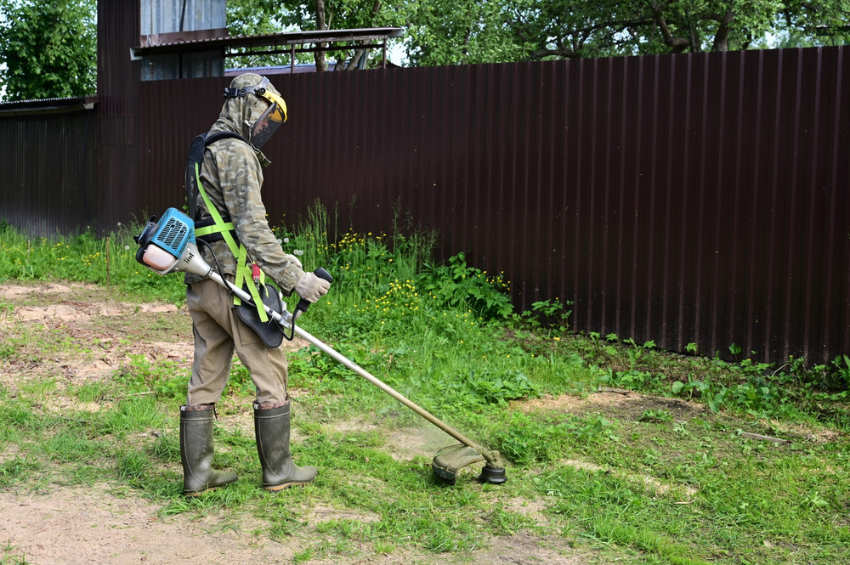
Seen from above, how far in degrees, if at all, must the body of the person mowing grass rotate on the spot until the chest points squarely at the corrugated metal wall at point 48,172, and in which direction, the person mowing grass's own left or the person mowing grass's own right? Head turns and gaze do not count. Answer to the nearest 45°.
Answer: approximately 90° to the person mowing grass's own left

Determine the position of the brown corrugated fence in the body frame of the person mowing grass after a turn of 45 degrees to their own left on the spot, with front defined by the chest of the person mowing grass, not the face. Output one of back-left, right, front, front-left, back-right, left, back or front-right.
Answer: front

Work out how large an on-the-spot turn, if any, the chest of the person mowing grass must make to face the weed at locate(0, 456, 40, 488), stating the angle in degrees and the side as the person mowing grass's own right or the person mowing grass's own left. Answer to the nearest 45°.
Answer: approximately 180°

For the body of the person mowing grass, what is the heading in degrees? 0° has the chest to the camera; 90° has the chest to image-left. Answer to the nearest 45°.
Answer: approximately 270°

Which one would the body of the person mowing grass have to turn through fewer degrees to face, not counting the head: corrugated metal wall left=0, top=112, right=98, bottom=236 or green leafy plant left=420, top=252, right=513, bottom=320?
the green leafy plant

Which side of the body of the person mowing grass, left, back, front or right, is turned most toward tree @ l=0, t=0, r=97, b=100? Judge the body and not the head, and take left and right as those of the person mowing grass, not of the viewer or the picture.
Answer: left

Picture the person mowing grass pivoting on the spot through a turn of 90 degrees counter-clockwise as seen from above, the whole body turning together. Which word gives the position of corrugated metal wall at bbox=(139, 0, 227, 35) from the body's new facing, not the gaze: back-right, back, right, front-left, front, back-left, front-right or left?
front

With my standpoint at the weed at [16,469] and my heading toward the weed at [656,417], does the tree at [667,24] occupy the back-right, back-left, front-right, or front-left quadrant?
front-left

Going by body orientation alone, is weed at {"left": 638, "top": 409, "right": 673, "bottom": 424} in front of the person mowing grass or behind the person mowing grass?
in front

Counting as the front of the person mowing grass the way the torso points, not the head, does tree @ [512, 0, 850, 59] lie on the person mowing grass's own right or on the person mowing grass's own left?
on the person mowing grass's own left
